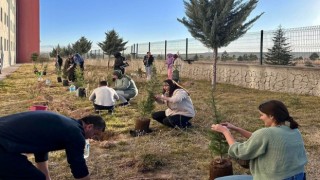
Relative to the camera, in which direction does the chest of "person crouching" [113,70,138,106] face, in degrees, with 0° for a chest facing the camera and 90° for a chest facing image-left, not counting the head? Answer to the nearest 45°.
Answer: approximately 90°

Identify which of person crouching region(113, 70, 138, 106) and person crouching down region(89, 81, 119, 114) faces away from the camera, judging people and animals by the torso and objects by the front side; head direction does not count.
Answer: the person crouching down

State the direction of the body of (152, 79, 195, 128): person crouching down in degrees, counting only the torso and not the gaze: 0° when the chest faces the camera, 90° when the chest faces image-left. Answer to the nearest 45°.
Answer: approximately 90°

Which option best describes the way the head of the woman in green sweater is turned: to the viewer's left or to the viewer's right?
to the viewer's left

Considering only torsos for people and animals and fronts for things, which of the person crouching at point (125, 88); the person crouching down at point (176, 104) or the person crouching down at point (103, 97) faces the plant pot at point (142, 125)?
the person crouching down at point (176, 104)

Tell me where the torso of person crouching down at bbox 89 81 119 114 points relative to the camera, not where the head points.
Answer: away from the camera

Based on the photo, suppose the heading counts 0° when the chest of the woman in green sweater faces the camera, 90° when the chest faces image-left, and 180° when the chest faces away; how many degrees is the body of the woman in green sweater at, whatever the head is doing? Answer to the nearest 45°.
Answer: approximately 135°

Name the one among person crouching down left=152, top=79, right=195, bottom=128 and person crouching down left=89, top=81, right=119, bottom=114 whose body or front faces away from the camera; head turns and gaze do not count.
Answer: person crouching down left=89, top=81, right=119, bottom=114
